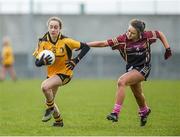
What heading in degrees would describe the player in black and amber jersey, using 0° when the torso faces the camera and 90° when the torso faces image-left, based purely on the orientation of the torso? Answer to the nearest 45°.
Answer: approximately 45°

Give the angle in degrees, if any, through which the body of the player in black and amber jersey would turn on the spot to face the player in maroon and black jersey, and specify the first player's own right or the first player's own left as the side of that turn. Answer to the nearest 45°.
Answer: approximately 135° to the first player's own left

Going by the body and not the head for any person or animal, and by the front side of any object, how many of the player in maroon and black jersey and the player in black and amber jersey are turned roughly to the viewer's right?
0

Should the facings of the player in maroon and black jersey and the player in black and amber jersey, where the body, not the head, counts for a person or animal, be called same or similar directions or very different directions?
same or similar directions

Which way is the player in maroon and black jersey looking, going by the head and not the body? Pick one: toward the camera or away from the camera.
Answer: toward the camera

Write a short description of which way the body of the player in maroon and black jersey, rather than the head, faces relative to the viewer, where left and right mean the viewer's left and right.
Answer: facing the viewer and to the left of the viewer

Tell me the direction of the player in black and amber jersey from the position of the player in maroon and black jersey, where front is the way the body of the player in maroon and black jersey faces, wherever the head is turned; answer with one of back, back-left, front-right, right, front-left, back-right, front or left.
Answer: front-right
